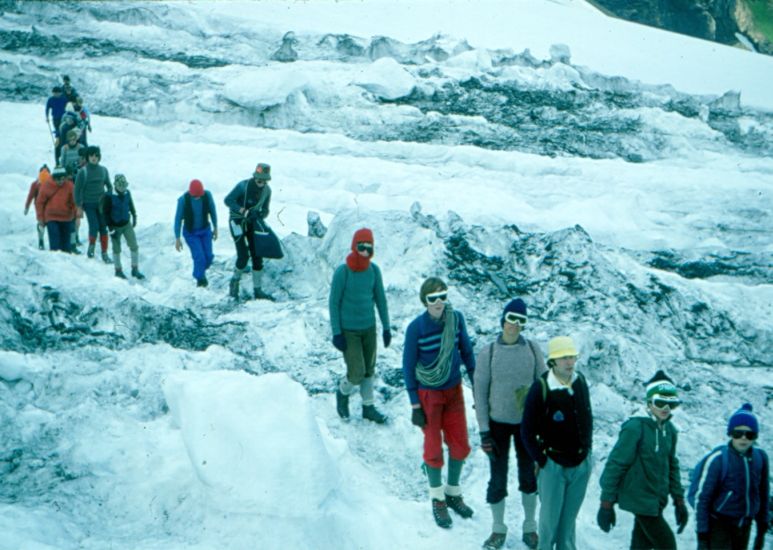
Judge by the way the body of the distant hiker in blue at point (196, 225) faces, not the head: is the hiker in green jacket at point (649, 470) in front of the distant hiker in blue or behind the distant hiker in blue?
in front

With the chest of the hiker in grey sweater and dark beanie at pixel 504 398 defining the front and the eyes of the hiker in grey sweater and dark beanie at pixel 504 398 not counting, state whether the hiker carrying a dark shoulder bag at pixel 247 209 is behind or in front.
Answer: behind

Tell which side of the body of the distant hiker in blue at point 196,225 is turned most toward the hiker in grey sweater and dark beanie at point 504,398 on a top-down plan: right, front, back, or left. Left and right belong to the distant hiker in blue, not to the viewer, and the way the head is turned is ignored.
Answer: front

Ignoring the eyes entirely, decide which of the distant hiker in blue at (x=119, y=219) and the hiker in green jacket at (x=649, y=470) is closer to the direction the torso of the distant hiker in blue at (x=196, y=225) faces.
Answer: the hiker in green jacket

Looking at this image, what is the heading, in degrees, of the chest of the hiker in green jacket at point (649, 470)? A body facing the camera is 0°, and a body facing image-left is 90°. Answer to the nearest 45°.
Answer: approximately 315°

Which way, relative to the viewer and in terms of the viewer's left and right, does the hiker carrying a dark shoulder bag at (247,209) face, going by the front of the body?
facing the viewer and to the right of the viewer

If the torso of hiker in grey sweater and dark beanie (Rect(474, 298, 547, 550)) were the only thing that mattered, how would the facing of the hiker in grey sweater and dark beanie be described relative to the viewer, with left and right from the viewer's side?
facing the viewer

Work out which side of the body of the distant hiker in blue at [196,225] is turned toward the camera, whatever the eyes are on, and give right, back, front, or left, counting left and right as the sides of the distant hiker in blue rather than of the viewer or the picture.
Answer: front

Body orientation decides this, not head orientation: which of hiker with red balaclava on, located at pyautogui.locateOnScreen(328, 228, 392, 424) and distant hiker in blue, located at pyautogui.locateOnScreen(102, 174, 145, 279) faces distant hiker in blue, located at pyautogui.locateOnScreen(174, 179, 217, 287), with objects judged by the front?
distant hiker in blue, located at pyautogui.locateOnScreen(102, 174, 145, 279)

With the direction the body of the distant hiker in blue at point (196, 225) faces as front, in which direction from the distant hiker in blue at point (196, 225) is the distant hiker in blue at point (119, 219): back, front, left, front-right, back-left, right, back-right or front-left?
back-right

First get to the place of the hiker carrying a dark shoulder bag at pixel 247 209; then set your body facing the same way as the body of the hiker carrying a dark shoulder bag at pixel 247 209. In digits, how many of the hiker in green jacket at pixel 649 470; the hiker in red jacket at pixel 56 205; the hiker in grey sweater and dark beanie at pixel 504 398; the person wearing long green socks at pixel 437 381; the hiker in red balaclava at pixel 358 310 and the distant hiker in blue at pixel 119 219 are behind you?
2

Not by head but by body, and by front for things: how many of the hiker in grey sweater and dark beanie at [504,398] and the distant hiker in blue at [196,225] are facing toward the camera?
2
